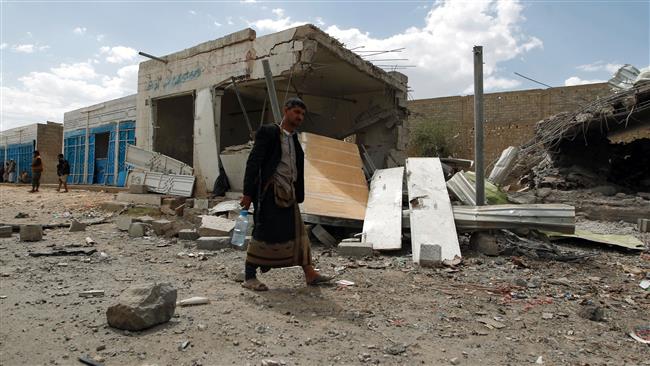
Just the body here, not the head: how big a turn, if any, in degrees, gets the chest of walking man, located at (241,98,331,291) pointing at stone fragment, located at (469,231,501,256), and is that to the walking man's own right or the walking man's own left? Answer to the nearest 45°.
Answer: approximately 90° to the walking man's own left

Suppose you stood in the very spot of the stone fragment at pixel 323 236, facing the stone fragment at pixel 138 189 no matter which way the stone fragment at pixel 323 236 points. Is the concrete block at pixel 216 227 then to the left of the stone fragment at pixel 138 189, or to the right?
left
